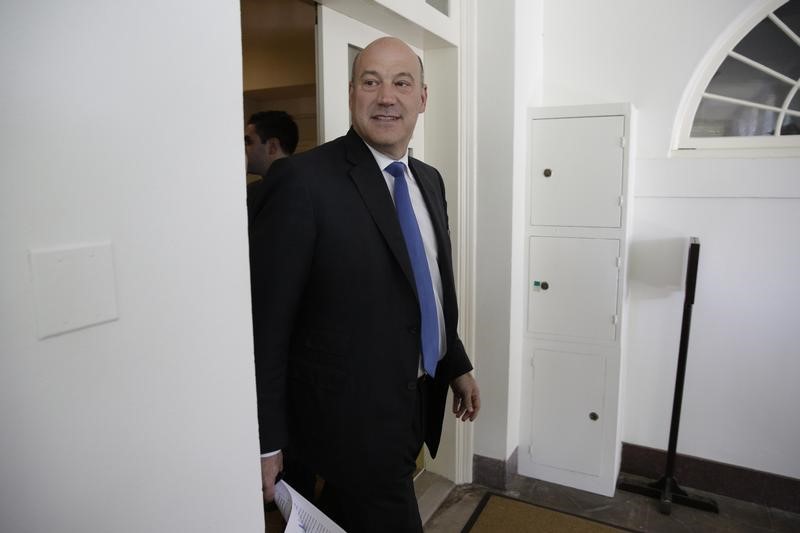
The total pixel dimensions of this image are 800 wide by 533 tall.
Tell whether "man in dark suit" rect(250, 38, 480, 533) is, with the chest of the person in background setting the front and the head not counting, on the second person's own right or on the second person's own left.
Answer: on the second person's own left

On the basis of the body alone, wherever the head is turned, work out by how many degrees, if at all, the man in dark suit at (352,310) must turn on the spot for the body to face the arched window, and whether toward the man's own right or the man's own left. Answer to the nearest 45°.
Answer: approximately 90° to the man's own left

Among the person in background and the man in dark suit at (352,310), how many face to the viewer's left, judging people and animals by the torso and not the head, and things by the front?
1

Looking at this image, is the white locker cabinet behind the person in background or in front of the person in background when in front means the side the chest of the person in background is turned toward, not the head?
behind

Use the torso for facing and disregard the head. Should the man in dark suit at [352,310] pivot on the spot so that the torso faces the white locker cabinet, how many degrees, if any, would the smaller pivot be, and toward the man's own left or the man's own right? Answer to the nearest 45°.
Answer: approximately 90° to the man's own left

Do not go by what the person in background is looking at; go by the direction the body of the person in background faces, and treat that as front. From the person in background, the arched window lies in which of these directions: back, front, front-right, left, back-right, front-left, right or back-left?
back

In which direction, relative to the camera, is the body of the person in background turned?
to the viewer's left

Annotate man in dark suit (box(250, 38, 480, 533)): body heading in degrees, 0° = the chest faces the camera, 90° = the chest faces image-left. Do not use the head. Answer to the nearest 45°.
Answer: approximately 315°

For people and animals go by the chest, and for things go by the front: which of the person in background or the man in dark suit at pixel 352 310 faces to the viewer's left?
the person in background
